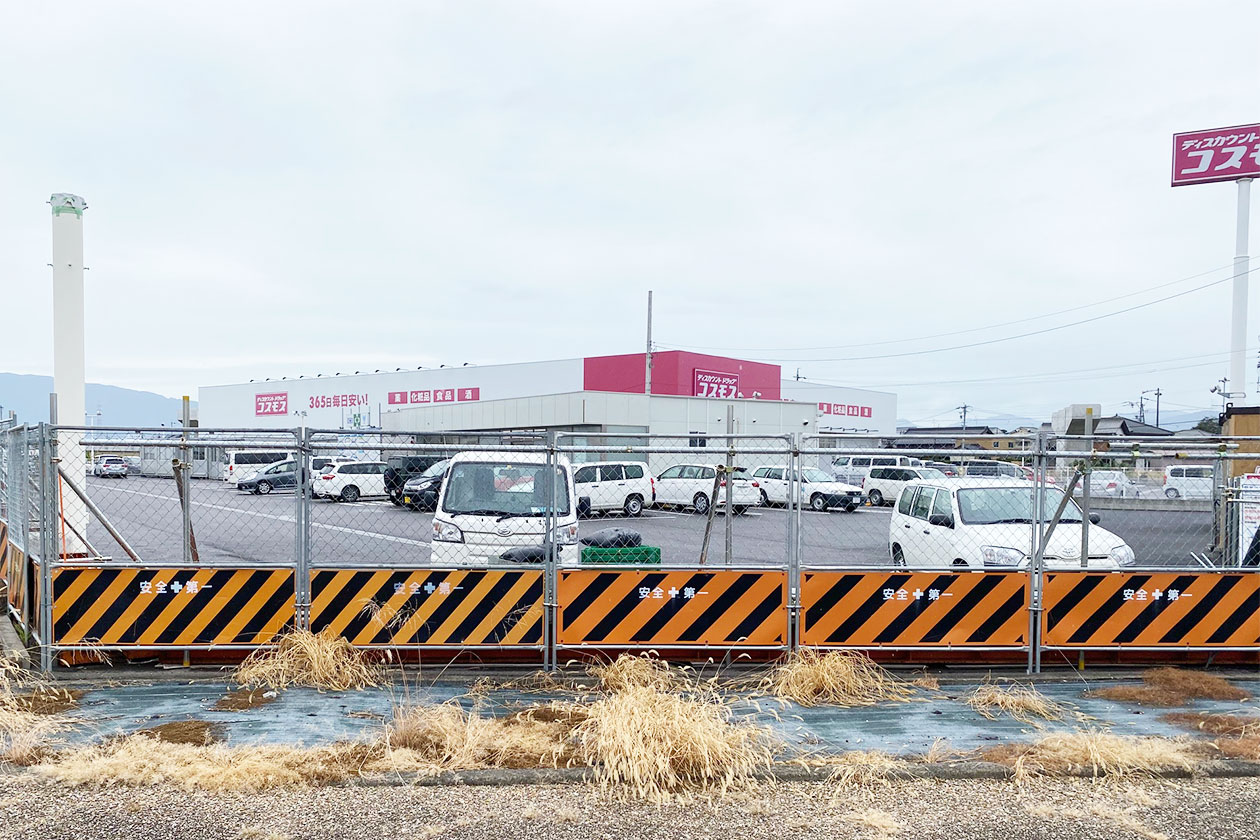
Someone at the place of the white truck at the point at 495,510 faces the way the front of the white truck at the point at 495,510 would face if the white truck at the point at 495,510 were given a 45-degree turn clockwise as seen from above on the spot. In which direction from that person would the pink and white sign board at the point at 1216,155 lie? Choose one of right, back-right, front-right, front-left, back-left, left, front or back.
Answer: back

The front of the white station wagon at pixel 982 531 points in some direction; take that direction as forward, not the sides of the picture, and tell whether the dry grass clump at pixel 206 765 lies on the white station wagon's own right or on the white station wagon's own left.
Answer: on the white station wagon's own right

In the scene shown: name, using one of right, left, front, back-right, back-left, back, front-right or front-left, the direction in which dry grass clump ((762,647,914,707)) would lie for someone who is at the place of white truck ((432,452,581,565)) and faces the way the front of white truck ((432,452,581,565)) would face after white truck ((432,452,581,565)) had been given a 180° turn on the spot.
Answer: back-right

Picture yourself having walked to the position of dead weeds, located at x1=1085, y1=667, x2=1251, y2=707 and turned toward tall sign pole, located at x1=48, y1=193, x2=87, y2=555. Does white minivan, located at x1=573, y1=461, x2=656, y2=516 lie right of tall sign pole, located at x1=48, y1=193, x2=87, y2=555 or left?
right

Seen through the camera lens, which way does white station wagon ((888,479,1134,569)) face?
facing the viewer and to the right of the viewer

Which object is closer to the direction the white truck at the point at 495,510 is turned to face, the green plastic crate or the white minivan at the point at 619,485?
the green plastic crate

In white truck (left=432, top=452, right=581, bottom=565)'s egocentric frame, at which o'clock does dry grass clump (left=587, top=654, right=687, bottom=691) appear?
The dry grass clump is roughly at 11 o'clock from the white truck.

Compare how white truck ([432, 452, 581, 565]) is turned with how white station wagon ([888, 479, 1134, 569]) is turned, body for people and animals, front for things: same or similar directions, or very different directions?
same or similar directions

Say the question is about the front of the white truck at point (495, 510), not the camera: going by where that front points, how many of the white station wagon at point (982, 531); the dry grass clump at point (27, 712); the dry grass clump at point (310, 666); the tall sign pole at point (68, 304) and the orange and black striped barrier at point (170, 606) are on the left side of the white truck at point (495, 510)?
1

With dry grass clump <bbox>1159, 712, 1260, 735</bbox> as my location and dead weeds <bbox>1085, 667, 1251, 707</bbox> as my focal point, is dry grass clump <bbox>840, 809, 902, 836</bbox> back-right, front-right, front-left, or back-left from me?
back-left

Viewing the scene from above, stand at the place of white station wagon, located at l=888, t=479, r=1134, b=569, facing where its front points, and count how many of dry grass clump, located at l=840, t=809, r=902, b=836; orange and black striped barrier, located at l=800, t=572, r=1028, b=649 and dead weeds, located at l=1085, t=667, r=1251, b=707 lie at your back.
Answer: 0

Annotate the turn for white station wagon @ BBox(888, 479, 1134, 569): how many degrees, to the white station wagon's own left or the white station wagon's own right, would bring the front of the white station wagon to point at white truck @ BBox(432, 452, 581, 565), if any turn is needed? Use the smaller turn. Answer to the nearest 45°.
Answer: approximately 90° to the white station wagon's own right

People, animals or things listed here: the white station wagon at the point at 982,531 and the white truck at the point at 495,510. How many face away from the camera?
0

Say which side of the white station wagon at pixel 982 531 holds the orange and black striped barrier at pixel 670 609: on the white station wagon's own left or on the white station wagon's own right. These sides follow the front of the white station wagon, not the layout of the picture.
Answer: on the white station wagon's own right

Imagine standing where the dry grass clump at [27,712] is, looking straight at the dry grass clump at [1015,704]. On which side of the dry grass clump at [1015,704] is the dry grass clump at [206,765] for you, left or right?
right

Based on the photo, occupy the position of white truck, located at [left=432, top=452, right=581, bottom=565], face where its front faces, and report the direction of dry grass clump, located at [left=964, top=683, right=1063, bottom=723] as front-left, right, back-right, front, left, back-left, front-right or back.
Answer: front-left

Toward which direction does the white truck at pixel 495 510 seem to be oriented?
toward the camera

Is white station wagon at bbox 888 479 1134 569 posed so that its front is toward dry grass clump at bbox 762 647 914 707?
no
